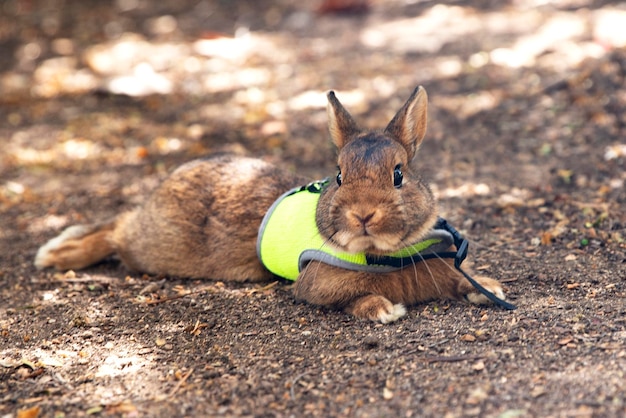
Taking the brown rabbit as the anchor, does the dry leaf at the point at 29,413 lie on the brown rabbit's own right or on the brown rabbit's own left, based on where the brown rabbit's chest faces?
on the brown rabbit's own right

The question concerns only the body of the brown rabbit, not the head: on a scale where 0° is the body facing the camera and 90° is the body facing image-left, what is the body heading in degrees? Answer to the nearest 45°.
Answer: approximately 315°

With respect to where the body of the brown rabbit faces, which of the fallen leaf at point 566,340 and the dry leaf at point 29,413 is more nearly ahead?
the fallen leaf

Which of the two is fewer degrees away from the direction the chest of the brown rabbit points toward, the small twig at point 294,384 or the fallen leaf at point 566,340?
the fallen leaf

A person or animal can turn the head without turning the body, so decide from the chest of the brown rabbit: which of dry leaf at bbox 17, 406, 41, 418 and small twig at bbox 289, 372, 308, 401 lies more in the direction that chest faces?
the small twig

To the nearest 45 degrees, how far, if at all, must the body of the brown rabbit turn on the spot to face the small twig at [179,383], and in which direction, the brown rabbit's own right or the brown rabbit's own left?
approximately 90° to the brown rabbit's own right

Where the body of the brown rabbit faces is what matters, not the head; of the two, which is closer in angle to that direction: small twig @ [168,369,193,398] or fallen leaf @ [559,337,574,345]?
the fallen leaf

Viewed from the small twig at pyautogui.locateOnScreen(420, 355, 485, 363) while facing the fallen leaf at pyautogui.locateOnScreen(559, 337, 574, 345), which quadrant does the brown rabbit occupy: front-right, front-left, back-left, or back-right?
back-left

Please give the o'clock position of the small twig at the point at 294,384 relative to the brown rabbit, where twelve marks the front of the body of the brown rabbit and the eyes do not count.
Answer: The small twig is roughly at 2 o'clock from the brown rabbit.

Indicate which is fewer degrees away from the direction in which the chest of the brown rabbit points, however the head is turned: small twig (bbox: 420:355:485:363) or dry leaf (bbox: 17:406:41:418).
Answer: the small twig

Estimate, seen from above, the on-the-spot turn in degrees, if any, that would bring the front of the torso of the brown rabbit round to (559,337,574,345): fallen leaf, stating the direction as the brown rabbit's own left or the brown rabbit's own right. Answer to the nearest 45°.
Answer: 0° — it already faces it
